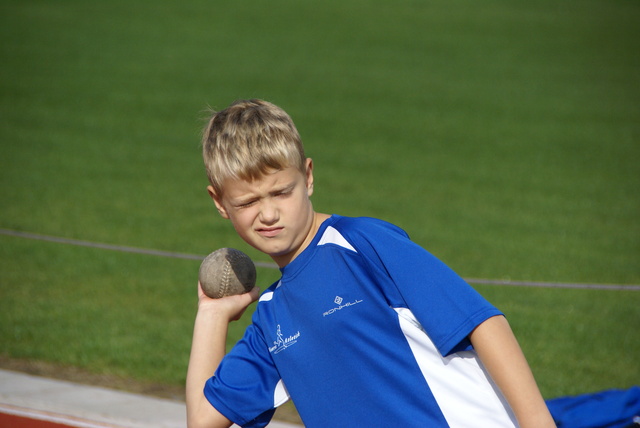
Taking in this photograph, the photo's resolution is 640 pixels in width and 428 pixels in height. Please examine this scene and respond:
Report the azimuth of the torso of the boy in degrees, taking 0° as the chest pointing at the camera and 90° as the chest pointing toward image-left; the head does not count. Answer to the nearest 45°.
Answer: approximately 45°
